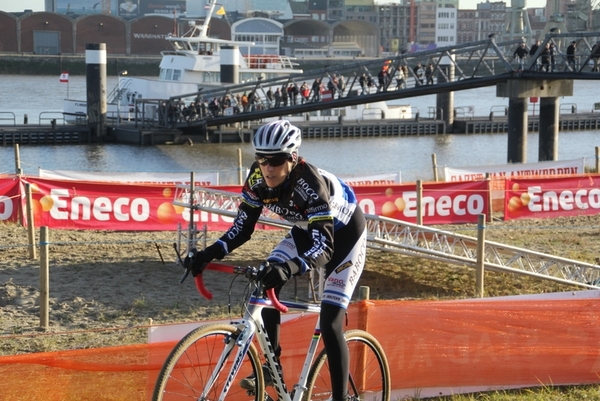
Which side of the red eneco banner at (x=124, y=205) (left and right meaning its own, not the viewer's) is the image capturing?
front

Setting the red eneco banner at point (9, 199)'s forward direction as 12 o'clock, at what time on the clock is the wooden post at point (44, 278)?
The wooden post is roughly at 12 o'clock from the red eneco banner.

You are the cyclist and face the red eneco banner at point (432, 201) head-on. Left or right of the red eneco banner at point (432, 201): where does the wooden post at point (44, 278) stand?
left

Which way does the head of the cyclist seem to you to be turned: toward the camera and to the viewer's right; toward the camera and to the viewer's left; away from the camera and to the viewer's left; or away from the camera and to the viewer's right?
toward the camera and to the viewer's left

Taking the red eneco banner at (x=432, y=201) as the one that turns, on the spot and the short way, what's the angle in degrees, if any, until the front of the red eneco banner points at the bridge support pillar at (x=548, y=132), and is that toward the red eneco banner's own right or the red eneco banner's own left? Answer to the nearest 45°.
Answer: approximately 180°

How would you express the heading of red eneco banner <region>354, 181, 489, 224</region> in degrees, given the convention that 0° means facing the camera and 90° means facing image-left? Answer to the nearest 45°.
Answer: approximately 0°

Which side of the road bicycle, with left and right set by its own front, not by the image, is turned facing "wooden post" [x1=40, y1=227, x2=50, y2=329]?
right

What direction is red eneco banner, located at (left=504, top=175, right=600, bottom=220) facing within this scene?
toward the camera

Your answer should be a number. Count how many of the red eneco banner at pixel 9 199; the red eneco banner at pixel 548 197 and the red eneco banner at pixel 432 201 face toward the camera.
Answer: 3

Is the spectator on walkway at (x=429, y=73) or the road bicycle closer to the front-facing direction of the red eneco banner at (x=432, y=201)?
the road bicycle

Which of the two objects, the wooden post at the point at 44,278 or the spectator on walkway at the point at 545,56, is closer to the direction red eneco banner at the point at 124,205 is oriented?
the wooden post

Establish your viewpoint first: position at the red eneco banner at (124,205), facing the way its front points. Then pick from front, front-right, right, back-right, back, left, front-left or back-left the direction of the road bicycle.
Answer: front

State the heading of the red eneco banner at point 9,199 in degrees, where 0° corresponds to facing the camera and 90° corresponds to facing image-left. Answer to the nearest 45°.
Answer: approximately 0°

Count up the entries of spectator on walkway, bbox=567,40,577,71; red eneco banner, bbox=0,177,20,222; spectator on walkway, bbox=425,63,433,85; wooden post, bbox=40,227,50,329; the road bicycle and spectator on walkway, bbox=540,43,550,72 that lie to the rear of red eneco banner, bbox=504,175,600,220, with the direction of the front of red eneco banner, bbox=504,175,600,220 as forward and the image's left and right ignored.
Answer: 3

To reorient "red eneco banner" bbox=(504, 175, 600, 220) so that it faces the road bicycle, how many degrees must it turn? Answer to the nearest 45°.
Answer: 0° — it already faces it

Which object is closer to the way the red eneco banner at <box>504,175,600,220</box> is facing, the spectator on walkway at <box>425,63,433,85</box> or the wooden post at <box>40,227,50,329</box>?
the wooden post

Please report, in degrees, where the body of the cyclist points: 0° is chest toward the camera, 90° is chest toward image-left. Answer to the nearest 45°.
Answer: approximately 45°

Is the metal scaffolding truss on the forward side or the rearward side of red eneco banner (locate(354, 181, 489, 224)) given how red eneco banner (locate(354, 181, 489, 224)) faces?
on the forward side

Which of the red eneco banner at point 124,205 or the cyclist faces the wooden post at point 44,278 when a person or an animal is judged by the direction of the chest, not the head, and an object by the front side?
the red eneco banner
